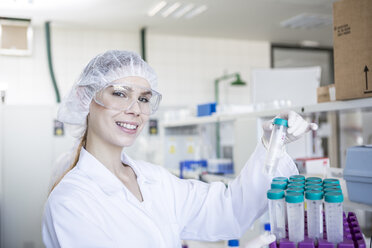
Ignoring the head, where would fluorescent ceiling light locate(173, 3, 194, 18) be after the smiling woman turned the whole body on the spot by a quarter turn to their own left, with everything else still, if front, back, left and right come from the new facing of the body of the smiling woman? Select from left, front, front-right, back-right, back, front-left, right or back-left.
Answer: front-left

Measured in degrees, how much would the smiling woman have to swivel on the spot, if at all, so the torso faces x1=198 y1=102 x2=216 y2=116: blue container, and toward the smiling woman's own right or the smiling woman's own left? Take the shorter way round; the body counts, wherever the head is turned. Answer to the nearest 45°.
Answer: approximately 135° to the smiling woman's own left

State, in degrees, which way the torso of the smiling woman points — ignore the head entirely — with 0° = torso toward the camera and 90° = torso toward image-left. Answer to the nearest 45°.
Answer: approximately 315°

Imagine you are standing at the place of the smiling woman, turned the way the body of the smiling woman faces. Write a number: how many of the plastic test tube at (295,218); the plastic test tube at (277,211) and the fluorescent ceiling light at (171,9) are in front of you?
2

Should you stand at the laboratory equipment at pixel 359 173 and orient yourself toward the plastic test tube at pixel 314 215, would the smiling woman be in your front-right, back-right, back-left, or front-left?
front-right

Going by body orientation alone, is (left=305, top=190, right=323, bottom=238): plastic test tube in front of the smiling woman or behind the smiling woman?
in front

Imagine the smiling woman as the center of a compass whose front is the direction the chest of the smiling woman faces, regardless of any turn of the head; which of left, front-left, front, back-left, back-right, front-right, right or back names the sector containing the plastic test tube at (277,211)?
front

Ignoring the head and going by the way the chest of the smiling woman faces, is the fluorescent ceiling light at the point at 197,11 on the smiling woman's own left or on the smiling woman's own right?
on the smiling woman's own left

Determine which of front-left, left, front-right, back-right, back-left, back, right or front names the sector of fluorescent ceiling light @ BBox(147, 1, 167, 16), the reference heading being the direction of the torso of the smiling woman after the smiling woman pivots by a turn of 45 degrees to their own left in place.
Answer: left

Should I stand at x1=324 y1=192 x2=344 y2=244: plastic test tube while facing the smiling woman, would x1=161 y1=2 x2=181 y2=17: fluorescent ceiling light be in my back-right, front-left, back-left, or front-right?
front-right

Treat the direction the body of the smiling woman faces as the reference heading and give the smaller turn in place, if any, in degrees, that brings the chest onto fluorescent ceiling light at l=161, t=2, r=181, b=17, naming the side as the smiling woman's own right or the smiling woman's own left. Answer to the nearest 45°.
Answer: approximately 135° to the smiling woman's own left
